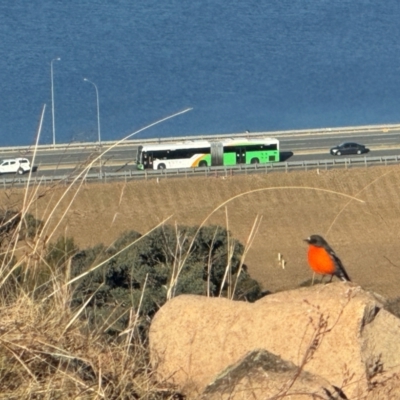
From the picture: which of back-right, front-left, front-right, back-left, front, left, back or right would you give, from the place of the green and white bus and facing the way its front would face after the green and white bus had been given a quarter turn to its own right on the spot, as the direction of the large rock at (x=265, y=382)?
back

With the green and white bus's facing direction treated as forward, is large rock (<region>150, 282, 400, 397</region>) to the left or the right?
on its left

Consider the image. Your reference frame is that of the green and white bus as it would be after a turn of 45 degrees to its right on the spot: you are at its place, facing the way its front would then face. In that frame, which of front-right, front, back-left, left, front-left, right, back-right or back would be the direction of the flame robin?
back-left

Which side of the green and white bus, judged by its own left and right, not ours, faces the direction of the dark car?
back

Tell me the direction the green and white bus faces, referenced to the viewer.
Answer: facing to the left of the viewer
